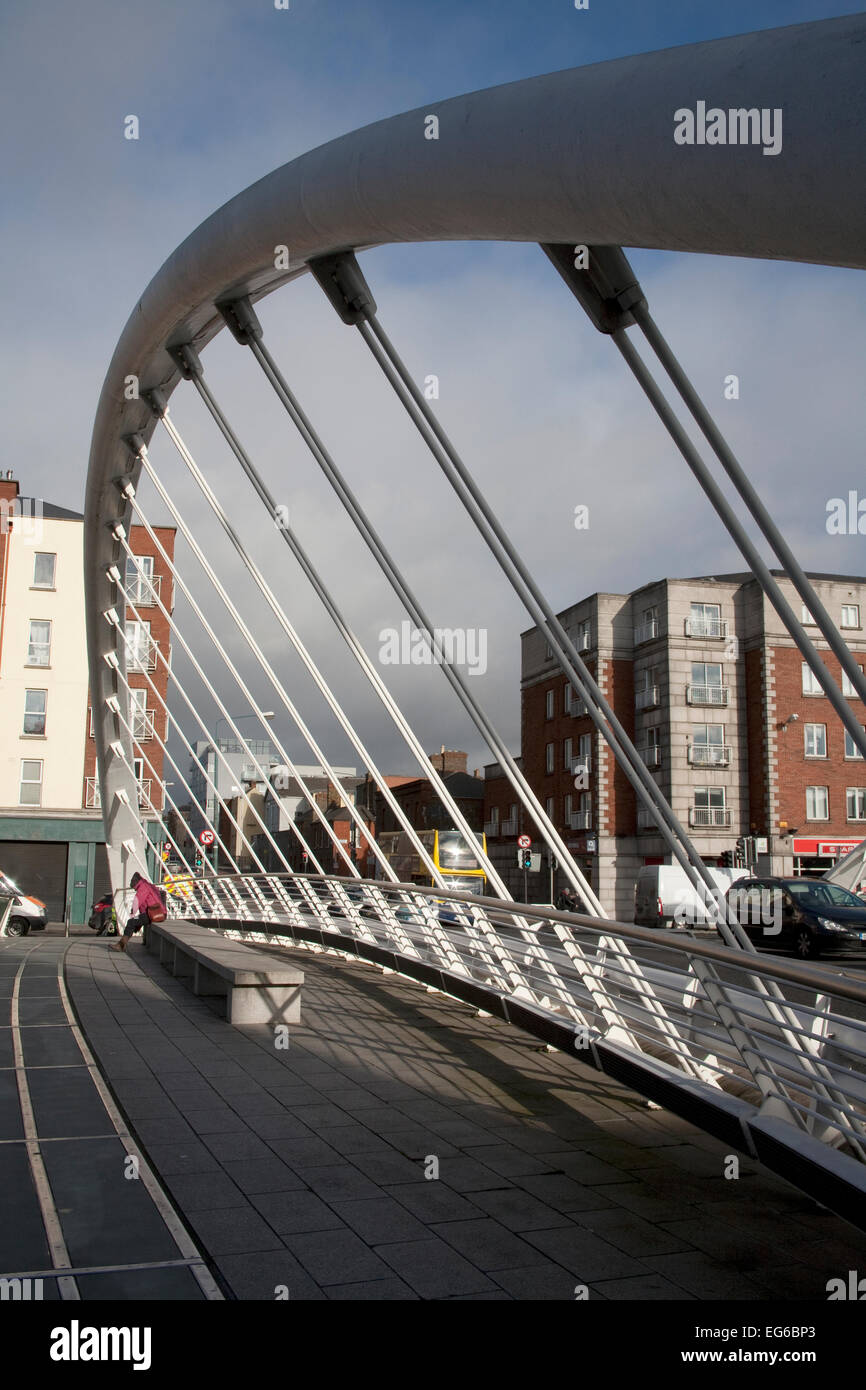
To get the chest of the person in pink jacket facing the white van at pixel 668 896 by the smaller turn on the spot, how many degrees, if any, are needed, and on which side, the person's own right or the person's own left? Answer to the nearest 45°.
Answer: approximately 135° to the person's own right

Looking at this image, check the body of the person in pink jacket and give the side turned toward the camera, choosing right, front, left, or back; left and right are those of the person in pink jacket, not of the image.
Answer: left

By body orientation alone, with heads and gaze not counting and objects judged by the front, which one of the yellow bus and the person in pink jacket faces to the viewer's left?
the person in pink jacket

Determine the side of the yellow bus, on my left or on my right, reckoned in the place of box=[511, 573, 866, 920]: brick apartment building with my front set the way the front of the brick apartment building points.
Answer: on my right
